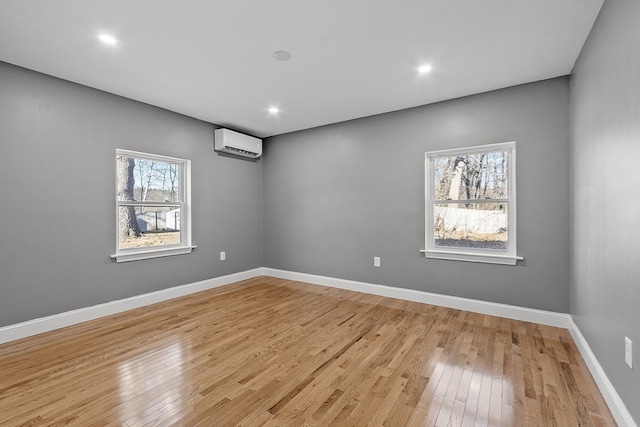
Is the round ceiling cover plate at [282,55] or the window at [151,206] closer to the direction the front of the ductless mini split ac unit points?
the round ceiling cover plate

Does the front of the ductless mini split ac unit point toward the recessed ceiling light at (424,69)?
yes

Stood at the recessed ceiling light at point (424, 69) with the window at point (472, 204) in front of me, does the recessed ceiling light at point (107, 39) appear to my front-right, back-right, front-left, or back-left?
back-left

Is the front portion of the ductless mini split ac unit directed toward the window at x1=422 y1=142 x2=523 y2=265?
yes

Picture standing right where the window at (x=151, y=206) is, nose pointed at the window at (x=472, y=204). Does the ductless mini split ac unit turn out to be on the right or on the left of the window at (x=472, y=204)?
left

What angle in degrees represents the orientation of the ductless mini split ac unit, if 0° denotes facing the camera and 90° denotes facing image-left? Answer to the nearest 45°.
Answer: approximately 315°

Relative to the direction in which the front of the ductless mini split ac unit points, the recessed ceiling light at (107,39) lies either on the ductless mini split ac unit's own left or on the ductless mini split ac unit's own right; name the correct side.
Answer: on the ductless mini split ac unit's own right

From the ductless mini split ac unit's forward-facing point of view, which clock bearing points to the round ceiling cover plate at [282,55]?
The round ceiling cover plate is roughly at 1 o'clock from the ductless mini split ac unit.
